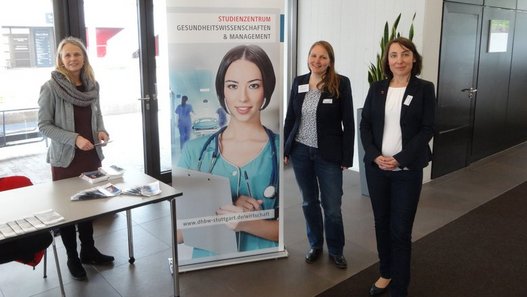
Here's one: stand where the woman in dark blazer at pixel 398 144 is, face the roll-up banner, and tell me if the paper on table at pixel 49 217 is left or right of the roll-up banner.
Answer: left

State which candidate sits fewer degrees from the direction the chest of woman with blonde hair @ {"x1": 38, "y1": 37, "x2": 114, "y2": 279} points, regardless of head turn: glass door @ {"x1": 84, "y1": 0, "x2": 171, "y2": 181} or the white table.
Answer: the white table

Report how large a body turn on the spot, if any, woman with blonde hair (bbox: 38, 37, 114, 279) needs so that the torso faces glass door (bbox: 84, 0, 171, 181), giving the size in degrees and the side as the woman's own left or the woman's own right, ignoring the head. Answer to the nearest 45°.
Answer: approximately 135° to the woman's own left

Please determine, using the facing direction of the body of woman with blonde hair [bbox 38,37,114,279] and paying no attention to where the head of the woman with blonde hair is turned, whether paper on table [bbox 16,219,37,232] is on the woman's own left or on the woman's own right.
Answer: on the woman's own right

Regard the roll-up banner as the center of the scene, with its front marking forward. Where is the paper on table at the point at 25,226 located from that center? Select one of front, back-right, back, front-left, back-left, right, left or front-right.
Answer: front-right

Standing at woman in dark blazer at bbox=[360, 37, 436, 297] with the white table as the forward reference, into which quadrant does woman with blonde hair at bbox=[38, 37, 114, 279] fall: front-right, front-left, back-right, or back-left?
front-right

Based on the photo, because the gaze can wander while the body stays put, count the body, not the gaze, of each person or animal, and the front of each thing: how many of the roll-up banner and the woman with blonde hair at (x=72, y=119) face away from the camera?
0

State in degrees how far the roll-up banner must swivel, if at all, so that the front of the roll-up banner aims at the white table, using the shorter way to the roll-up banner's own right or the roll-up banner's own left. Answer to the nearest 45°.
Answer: approximately 45° to the roll-up banner's own right

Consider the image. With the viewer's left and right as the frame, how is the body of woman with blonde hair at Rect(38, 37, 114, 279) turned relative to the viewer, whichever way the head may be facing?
facing the viewer and to the right of the viewer

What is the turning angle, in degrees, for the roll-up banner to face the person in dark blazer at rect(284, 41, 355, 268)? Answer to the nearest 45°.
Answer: approximately 90° to its left

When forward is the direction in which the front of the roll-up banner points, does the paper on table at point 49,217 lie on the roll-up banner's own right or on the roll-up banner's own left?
on the roll-up banner's own right

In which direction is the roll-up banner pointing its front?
toward the camera

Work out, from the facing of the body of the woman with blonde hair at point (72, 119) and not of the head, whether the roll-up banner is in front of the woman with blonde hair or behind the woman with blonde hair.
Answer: in front
